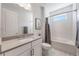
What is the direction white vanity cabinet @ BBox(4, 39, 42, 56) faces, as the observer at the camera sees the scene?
facing the viewer and to the right of the viewer
